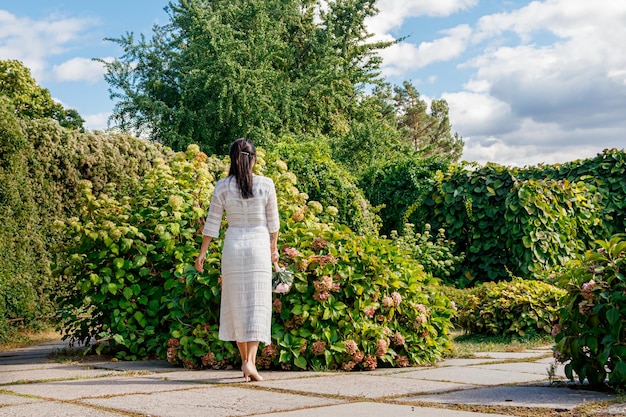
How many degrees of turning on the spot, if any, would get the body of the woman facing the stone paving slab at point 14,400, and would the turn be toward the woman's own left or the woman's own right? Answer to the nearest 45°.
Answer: approximately 135° to the woman's own left

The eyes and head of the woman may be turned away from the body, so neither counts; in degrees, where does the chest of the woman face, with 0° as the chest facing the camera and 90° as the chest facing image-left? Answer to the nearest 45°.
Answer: approximately 180°

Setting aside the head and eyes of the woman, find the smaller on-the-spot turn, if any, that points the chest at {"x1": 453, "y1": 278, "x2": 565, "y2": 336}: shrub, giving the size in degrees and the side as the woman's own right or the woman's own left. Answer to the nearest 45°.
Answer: approximately 45° to the woman's own right

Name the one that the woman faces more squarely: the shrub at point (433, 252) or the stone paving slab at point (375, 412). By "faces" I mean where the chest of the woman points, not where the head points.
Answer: the shrub

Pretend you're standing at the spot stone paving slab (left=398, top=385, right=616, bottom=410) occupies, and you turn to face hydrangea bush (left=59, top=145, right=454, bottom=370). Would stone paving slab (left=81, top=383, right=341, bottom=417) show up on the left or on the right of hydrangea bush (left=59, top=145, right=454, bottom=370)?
left

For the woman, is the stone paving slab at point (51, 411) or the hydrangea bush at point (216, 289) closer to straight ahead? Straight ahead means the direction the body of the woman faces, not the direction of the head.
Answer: the hydrangea bush

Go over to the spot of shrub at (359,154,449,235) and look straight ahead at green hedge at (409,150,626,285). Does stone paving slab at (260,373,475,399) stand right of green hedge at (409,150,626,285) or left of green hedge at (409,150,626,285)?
right

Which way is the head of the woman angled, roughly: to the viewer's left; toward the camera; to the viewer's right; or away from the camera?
away from the camera

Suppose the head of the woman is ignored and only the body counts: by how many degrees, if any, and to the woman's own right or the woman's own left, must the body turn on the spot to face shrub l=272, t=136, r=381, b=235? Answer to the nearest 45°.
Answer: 0° — they already face it

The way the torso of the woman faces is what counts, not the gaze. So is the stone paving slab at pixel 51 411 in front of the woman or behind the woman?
behind

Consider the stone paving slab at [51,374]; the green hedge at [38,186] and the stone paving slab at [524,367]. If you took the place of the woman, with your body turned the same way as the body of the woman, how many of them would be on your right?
1

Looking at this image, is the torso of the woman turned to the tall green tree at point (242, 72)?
yes

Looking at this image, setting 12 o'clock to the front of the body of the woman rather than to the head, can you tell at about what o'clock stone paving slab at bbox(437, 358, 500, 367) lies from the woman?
The stone paving slab is roughly at 2 o'clock from the woman.
